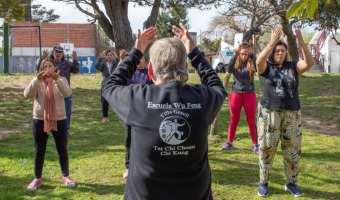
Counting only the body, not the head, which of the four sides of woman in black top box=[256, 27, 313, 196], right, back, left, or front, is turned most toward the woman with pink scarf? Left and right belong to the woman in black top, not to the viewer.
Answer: right

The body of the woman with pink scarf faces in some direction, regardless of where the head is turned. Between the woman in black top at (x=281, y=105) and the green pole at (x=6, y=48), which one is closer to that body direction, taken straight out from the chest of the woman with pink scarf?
the woman in black top

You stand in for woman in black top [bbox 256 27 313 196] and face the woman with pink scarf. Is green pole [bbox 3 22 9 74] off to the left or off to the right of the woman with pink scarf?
right

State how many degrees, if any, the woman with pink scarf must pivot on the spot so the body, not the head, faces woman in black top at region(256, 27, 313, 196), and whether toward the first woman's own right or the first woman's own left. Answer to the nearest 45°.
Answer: approximately 90° to the first woman's own left

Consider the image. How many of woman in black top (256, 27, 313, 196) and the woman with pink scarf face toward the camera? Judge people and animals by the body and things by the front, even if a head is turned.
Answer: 2

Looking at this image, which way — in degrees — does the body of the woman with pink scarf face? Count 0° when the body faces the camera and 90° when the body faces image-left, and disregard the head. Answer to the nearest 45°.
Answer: approximately 0°

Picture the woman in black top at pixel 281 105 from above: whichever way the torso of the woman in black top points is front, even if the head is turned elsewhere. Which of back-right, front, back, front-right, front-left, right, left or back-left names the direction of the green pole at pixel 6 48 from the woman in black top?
back-right

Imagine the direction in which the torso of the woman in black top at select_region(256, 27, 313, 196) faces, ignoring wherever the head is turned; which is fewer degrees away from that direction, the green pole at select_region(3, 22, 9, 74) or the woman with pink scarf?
the woman with pink scarf

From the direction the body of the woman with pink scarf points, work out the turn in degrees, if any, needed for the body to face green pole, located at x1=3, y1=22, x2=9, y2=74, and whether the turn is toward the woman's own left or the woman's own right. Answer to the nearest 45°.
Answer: approximately 180°
